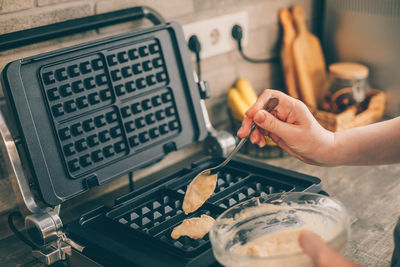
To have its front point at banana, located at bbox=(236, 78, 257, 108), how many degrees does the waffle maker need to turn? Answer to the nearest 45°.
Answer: approximately 90° to its left

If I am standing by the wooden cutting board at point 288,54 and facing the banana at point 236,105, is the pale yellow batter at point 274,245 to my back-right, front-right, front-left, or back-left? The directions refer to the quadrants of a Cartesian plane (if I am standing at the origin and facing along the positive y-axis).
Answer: front-left

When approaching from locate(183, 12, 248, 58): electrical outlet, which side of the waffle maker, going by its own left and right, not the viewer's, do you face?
left

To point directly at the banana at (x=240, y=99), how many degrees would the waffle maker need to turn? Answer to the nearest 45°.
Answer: approximately 90° to its left

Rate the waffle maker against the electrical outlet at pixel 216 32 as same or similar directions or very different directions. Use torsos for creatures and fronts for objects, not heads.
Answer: same or similar directions

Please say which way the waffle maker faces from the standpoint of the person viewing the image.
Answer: facing the viewer and to the right of the viewer

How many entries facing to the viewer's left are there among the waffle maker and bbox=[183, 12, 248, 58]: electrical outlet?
0
